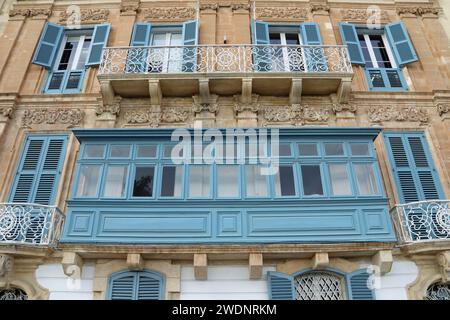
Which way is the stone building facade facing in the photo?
toward the camera

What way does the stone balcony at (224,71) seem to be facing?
toward the camera

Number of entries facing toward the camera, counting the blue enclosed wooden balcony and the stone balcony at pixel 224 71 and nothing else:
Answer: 2

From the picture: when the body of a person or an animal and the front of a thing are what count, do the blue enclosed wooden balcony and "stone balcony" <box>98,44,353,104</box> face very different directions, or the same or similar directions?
same or similar directions
